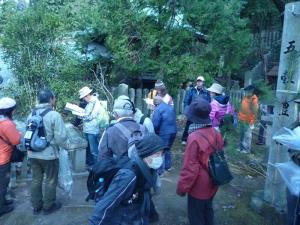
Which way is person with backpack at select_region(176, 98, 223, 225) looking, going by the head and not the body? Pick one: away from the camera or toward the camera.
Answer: away from the camera

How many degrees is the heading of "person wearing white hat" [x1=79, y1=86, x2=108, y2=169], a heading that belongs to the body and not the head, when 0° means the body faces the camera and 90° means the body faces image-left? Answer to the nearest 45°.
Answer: approximately 90°

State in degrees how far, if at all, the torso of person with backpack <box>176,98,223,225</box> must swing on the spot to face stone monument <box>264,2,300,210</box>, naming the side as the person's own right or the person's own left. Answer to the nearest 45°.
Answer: approximately 90° to the person's own right

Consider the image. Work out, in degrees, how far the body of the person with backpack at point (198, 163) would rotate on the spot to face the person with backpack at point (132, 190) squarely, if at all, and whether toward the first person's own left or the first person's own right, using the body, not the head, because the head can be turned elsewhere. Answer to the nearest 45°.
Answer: approximately 90° to the first person's own left

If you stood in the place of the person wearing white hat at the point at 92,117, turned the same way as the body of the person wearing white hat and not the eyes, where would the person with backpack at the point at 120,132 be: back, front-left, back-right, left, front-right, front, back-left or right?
left

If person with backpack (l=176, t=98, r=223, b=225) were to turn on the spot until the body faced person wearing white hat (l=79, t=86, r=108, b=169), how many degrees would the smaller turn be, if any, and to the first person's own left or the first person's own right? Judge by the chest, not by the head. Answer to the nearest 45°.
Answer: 0° — they already face them

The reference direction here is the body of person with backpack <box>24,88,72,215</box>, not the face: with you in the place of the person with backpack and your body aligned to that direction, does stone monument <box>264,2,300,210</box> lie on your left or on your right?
on your right

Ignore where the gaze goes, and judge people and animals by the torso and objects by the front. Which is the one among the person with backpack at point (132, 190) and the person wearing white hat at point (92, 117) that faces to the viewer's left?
the person wearing white hat
